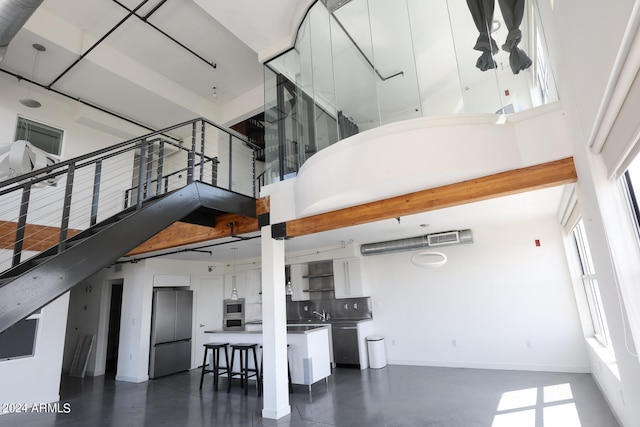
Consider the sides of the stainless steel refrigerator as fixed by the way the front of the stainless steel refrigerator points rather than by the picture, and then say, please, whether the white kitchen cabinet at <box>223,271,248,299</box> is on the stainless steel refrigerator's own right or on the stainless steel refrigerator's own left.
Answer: on the stainless steel refrigerator's own left

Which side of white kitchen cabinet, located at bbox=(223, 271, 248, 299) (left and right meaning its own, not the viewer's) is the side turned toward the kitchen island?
front

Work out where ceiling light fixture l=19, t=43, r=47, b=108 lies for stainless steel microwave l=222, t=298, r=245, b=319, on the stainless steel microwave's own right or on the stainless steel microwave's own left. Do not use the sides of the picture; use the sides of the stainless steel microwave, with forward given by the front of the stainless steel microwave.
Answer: on the stainless steel microwave's own right

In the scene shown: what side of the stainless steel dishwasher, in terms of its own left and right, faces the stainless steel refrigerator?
right

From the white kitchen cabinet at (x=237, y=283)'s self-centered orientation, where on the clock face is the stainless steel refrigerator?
The stainless steel refrigerator is roughly at 2 o'clock from the white kitchen cabinet.

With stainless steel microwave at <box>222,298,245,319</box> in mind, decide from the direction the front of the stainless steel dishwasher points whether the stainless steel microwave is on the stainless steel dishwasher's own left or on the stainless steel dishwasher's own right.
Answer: on the stainless steel dishwasher's own right

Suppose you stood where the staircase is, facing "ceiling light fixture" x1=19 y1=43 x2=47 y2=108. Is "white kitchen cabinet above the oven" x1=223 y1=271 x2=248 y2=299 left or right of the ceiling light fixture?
right
